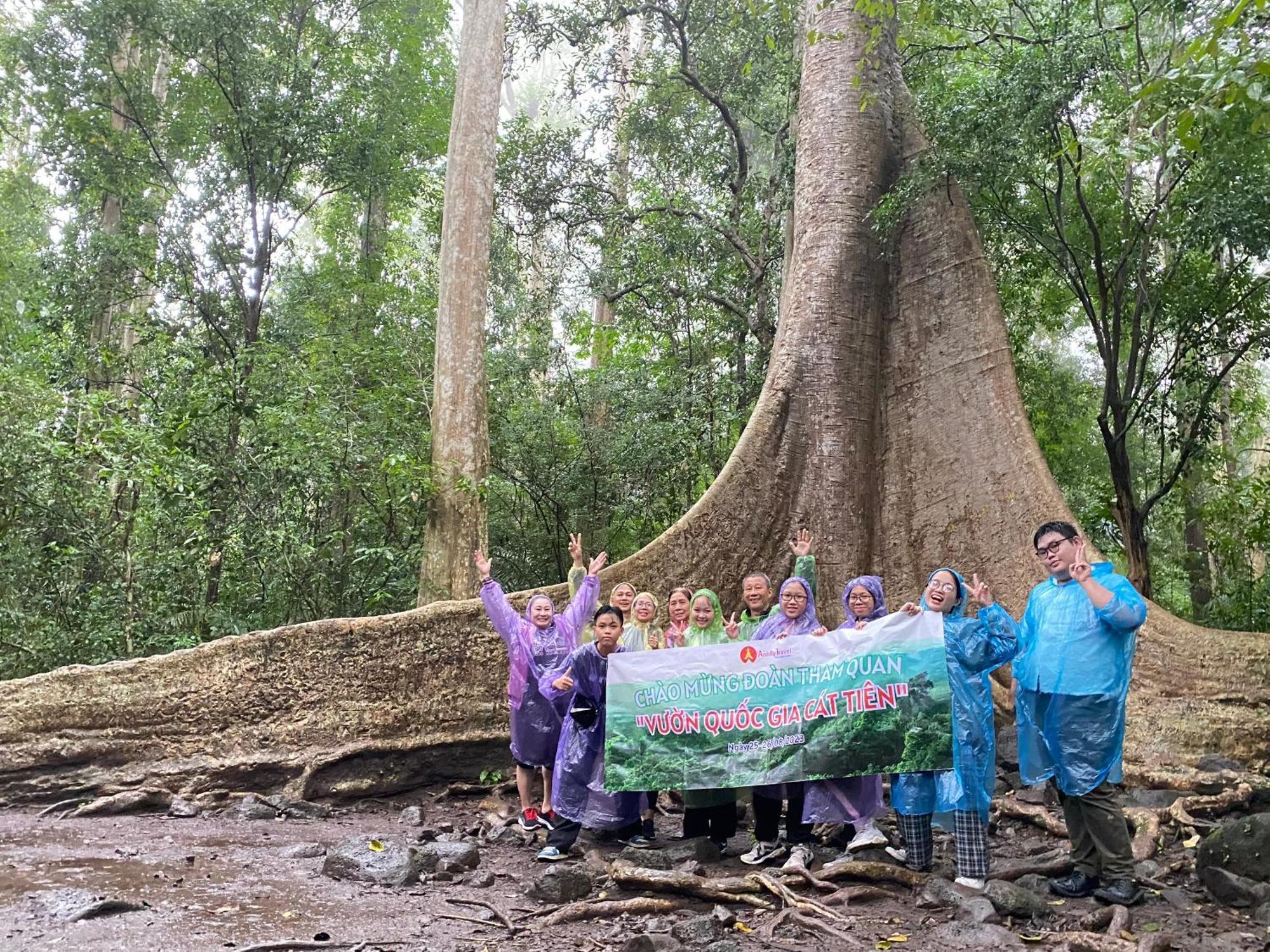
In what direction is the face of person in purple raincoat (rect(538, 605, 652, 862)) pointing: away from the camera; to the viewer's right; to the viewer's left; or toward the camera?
toward the camera

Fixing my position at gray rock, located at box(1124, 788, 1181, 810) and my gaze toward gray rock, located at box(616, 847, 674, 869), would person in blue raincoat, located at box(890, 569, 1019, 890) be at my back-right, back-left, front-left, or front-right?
front-left

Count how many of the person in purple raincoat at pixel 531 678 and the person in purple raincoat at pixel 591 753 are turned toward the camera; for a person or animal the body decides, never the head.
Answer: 2

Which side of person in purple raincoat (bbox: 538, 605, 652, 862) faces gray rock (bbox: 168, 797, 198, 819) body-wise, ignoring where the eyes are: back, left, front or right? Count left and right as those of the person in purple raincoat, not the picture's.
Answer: right

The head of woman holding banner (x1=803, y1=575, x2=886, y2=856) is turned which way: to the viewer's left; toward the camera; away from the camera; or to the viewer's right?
toward the camera

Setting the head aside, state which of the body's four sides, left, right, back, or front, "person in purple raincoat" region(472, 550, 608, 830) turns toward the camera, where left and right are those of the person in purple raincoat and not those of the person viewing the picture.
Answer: front

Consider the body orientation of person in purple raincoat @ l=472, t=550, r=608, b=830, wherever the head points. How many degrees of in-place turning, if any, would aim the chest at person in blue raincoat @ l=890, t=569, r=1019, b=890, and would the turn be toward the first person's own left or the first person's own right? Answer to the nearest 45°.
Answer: approximately 45° to the first person's own left

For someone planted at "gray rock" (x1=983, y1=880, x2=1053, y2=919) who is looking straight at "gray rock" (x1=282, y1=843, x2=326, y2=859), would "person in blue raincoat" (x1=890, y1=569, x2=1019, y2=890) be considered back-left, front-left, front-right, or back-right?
front-right

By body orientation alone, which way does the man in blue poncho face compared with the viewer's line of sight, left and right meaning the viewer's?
facing the viewer and to the left of the viewer

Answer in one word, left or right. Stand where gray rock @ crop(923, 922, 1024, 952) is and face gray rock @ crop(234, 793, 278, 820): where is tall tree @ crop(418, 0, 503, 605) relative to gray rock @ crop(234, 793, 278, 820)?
right

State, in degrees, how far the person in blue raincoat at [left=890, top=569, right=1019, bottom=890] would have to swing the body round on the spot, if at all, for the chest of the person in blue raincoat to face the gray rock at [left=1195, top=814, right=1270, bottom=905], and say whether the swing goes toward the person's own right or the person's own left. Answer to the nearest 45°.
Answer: approximately 135° to the person's own left

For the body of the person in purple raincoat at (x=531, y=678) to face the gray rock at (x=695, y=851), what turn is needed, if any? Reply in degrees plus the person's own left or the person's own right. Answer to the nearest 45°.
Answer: approximately 45° to the person's own left

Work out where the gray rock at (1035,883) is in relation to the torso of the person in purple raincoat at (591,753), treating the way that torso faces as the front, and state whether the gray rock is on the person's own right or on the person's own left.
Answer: on the person's own left

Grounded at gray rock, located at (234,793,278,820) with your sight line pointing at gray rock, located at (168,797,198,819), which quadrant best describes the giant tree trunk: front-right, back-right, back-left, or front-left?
back-right
